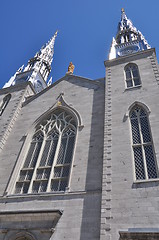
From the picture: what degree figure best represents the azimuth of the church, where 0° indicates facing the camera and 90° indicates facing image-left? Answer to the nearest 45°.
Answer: approximately 0°
